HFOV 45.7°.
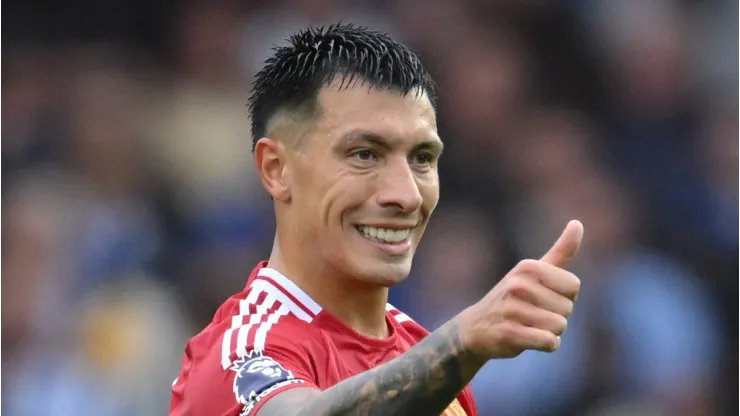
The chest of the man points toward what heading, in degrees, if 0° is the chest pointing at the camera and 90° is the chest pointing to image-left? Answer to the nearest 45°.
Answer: approximately 315°

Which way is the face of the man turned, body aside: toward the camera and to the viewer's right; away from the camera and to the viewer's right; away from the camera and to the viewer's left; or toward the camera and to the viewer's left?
toward the camera and to the viewer's right
